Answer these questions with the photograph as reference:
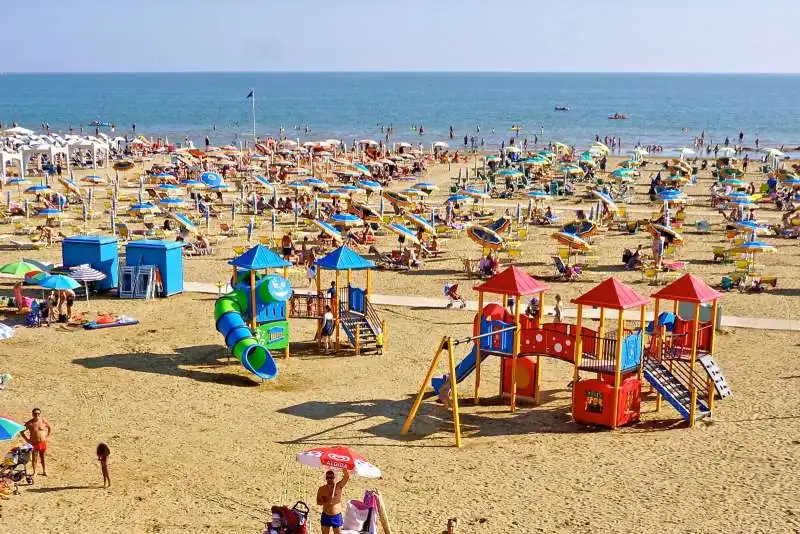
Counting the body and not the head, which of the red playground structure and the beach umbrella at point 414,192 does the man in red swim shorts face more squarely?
the red playground structure

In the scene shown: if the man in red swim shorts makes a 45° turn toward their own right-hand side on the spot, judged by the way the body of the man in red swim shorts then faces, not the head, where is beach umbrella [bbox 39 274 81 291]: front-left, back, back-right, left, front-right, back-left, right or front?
back-right

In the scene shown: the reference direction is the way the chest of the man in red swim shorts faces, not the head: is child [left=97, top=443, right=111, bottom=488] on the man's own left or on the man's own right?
on the man's own left

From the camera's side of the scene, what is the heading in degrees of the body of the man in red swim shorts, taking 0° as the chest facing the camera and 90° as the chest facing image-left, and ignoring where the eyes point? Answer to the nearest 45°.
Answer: approximately 0°

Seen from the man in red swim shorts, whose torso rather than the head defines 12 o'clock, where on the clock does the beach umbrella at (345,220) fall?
The beach umbrella is roughly at 7 o'clock from the man in red swim shorts.

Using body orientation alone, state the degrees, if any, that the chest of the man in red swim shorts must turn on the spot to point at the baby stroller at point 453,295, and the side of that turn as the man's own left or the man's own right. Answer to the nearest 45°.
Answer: approximately 135° to the man's own left

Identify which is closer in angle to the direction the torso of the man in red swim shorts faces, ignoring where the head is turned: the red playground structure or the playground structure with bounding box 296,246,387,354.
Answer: the red playground structure

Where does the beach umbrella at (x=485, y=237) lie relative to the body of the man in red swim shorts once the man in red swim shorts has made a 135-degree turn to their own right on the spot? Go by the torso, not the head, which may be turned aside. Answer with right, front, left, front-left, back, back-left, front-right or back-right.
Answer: right

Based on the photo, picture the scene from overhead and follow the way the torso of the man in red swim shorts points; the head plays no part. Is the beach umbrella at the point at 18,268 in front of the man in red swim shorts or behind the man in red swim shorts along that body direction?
behind

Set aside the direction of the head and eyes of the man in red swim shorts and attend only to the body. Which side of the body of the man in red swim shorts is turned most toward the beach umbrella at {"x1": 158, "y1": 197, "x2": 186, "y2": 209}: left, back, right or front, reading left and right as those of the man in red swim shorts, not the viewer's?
back

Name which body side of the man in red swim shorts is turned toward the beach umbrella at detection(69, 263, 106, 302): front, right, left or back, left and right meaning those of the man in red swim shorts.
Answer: back

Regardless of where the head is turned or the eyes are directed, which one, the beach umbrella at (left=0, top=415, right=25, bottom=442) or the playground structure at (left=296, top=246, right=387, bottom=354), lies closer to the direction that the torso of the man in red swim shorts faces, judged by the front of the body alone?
the beach umbrella

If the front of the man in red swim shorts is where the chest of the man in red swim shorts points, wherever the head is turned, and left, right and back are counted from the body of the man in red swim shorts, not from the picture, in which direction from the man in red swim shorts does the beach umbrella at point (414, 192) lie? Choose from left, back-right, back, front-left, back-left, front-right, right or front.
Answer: back-left
